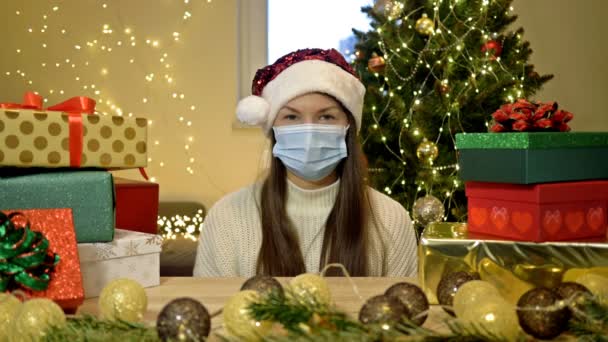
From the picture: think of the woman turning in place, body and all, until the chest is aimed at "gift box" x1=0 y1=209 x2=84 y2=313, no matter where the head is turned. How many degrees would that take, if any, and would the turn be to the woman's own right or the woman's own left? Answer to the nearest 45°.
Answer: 0° — they already face it

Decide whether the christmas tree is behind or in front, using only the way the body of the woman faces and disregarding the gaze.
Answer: behind

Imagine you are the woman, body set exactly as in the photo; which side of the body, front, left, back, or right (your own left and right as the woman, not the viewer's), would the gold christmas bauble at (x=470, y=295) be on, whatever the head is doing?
front

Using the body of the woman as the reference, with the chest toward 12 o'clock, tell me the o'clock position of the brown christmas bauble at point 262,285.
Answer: The brown christmas bauble is roughly at 12 o'clock from the woman.

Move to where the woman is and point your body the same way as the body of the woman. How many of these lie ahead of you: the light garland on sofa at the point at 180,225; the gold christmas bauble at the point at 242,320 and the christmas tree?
1

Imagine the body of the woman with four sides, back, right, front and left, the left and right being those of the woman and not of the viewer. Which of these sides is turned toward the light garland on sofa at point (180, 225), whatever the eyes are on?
back

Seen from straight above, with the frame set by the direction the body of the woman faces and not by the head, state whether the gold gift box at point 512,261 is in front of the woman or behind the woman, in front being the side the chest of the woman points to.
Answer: in front

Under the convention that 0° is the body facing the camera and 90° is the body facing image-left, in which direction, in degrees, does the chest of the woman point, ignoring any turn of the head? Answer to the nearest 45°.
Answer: approximately 0°

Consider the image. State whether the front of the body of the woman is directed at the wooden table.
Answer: yes

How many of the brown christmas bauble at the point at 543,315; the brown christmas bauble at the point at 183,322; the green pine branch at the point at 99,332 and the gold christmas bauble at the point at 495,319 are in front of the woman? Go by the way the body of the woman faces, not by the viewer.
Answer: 4

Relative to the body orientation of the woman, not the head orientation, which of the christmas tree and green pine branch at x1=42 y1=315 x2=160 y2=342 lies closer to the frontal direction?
the green pine branch

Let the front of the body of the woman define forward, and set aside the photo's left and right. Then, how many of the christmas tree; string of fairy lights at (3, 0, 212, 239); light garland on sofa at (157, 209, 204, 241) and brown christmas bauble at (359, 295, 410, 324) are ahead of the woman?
1

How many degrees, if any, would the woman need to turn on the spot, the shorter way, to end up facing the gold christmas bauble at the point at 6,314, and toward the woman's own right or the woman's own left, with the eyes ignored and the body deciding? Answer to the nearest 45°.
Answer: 0° — they already face it
